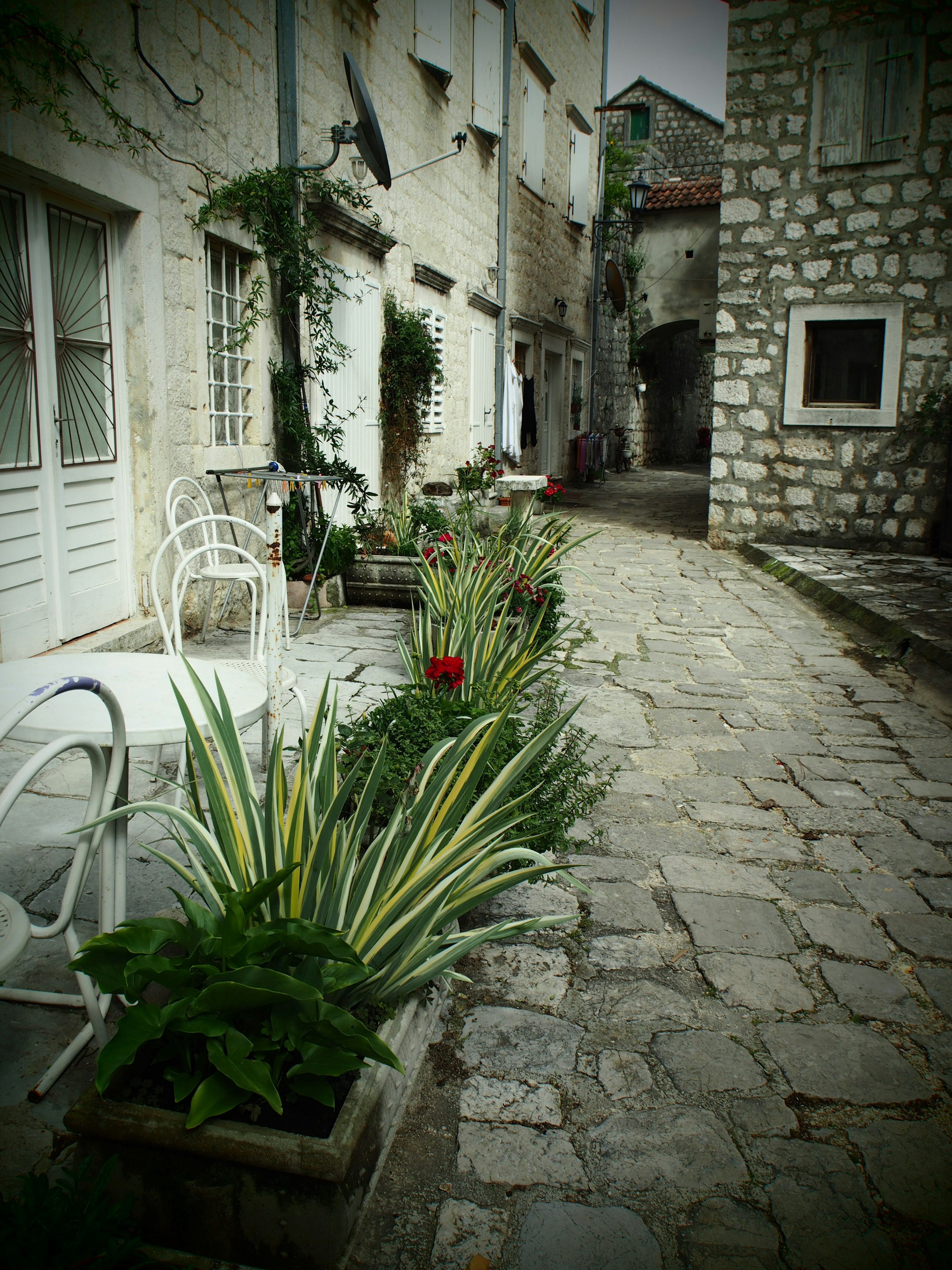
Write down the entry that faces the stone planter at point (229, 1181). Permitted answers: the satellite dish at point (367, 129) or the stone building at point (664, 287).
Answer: the stone building

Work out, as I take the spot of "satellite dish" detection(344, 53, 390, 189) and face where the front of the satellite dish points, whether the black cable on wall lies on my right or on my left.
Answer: on my right

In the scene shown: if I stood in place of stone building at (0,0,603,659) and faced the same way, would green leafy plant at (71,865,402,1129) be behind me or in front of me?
in front

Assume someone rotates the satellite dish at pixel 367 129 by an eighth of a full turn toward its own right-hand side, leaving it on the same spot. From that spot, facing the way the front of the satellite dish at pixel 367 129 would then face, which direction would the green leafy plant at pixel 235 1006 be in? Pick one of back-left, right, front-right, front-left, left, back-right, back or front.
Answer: front-right

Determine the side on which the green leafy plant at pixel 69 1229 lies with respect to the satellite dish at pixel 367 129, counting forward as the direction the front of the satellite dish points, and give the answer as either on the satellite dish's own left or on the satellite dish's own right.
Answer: on the satellite dish's own right

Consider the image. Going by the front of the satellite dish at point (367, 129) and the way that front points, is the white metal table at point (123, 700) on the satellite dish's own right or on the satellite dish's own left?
on the satellite dish's own right

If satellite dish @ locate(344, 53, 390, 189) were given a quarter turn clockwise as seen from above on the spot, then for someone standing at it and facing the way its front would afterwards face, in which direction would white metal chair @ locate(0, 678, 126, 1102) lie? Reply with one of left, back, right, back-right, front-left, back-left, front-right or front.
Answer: front

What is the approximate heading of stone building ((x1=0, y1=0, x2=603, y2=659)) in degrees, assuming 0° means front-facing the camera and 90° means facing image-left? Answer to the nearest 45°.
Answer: approximately 315°

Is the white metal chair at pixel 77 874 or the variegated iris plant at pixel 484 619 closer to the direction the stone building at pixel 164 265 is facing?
the variegated iris plant

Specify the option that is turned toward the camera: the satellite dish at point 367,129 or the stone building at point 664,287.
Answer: the stone building

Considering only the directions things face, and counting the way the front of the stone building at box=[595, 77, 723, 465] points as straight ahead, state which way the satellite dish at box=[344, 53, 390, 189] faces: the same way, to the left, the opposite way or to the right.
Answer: to the left

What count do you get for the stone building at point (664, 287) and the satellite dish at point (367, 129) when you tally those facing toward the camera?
1

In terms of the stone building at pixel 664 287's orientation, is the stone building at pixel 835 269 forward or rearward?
forward

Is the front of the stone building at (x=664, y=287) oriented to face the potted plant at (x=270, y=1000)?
yes

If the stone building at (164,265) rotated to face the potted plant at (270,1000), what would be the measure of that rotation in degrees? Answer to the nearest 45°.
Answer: approximately 45° to its right

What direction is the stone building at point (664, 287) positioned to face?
toward the camera

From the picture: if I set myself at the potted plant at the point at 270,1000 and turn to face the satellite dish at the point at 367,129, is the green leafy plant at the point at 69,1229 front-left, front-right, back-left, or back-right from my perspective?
back-left

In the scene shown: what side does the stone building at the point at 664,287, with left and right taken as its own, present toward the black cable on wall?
front

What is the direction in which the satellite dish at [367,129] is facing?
to the viewer's right
